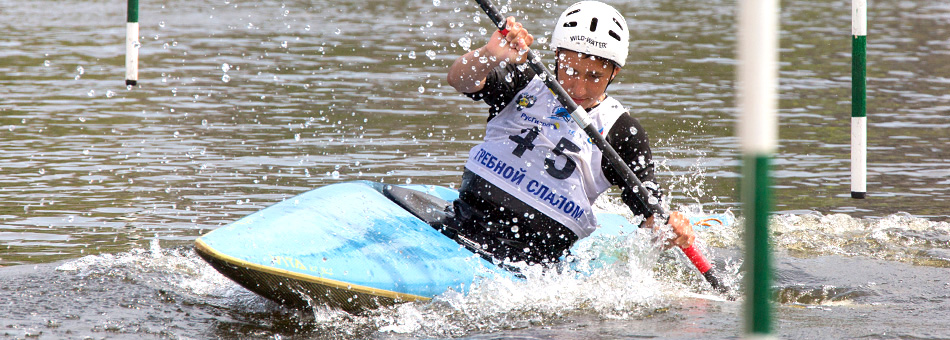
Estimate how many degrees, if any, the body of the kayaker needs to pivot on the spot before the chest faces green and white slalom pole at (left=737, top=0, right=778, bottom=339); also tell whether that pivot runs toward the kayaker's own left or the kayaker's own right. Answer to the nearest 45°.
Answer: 0° — they already face it

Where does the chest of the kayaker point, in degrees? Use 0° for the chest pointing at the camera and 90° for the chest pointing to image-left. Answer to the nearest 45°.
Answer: approximately 0°

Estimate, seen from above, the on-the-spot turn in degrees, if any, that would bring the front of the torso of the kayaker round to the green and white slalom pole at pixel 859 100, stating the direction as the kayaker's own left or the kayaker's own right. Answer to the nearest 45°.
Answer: approximately 135° to the kayaker's own left

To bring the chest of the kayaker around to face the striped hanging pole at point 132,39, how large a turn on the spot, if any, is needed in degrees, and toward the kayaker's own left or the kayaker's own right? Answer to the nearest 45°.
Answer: approximately 135° to the kayaker's own right
